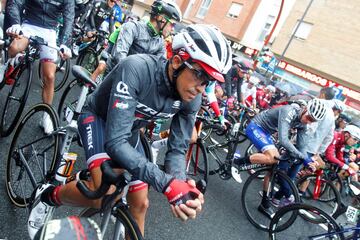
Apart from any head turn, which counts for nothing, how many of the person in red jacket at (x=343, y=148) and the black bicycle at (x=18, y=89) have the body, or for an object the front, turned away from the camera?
0

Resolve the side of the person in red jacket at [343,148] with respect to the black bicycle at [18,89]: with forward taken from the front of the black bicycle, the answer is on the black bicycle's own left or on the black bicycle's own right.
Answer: on the black bicycle's own left
